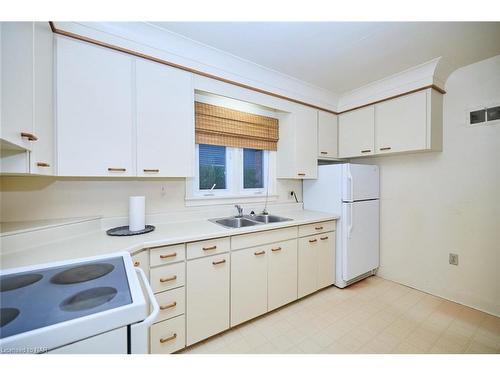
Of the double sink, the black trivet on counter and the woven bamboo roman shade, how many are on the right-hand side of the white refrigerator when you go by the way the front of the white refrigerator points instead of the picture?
3

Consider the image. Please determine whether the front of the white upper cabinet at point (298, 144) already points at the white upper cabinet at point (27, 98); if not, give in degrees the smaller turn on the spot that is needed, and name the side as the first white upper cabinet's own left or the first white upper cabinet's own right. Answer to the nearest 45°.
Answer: approximately 90° to the first white upper cabinet's own right

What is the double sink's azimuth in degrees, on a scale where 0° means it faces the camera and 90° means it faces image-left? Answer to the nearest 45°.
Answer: approximately 315°

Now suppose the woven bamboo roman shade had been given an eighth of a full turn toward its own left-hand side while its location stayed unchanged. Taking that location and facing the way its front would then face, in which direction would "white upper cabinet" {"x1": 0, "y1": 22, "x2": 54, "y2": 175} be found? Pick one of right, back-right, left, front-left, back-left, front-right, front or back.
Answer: back-right

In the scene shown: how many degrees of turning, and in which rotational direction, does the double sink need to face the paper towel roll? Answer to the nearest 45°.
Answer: approximately 90° to its right

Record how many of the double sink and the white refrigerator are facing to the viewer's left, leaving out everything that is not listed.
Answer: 0

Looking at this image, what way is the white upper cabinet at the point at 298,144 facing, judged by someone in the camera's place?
facing the viewer and to the right of the viewer

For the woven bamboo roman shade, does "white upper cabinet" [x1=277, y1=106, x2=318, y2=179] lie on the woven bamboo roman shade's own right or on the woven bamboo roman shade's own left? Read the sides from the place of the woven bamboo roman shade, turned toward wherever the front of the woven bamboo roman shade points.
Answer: on the woven bamboo roman shade's own left

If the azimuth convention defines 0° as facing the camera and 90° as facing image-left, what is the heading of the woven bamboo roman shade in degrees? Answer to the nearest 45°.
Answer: approximately 315°

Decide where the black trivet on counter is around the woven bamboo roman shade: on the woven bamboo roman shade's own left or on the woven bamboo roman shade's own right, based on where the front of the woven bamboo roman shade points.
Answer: on the woven bamboo roman shade's own right

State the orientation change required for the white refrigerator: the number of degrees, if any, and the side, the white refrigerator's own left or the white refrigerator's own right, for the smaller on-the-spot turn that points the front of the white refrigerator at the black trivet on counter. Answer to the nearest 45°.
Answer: approximately 90° to the white refrigerator's own right
